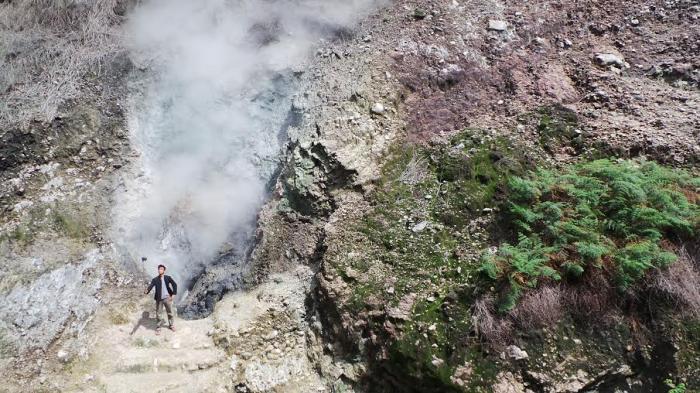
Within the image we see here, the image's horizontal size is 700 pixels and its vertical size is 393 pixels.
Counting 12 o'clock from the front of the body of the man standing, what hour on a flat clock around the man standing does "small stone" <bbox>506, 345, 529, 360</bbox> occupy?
The small stone is roughly at 10 o'clock from the man standing.

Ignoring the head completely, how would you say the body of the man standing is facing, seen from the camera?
toward the camera

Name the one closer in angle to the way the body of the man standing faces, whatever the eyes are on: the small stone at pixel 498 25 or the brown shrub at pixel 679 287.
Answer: the brown shrub

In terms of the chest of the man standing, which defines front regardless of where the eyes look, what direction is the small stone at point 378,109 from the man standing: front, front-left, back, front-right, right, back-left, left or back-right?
back-left

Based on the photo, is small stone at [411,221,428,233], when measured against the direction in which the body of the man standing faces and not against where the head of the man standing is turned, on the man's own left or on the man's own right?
on the man's own left

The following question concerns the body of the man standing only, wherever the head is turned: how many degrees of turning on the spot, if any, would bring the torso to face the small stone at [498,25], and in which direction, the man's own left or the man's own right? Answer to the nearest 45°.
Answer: approximately 135° to the man's own left

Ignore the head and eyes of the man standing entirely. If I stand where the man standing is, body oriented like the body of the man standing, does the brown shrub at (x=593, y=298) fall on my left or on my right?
on my left

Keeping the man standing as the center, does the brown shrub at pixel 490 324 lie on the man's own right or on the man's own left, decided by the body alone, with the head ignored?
on the man's own left

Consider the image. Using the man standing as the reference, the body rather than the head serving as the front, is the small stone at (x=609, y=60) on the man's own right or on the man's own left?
on the man's own left
